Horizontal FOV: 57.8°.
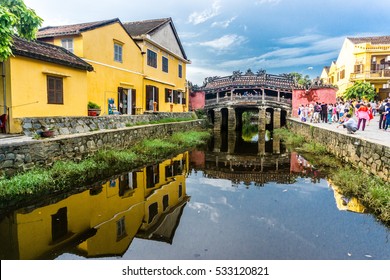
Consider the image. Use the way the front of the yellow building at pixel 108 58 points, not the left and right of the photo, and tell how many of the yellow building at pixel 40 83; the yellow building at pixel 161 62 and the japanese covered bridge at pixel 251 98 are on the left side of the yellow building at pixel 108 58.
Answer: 2

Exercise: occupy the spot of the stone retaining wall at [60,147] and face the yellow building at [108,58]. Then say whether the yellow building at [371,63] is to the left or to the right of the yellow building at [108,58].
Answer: right

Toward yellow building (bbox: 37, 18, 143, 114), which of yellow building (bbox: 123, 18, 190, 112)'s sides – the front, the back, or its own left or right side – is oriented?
right

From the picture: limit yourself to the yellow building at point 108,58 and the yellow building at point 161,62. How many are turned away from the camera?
0

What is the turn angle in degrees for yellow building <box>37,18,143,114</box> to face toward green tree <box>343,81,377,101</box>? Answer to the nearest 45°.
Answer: approximately 45° to its left

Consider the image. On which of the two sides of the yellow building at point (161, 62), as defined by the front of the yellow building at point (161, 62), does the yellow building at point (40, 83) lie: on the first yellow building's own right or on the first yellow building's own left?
on the first yellow building's own right

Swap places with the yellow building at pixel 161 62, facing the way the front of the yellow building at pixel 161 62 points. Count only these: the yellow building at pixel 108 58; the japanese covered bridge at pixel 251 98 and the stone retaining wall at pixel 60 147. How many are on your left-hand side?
1

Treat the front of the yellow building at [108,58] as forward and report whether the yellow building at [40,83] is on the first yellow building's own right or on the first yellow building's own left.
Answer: on the first yellow building's own right

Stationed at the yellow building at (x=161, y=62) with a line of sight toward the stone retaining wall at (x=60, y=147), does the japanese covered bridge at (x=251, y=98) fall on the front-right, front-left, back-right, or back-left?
back-left

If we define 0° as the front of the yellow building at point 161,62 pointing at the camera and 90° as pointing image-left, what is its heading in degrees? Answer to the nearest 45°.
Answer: approximately 315°

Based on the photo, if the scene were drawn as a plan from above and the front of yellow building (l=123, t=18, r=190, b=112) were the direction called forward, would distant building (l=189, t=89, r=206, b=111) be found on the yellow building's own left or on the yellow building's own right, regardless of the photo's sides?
on the yellow building's own left
